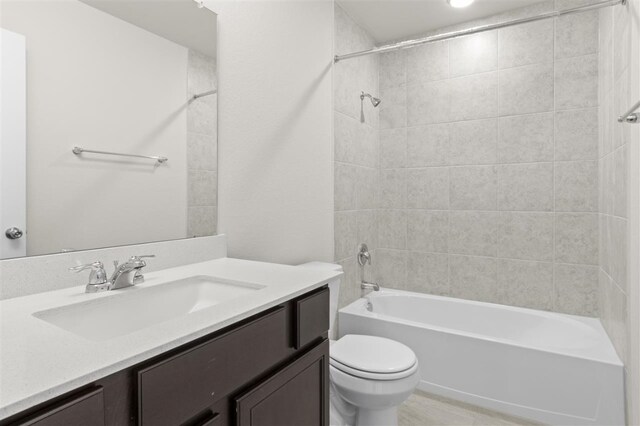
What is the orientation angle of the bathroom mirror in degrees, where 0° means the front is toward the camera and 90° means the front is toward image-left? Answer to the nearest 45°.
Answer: approximately 315°

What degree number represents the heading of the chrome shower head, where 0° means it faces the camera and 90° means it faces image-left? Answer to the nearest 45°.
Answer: approximately 315°
